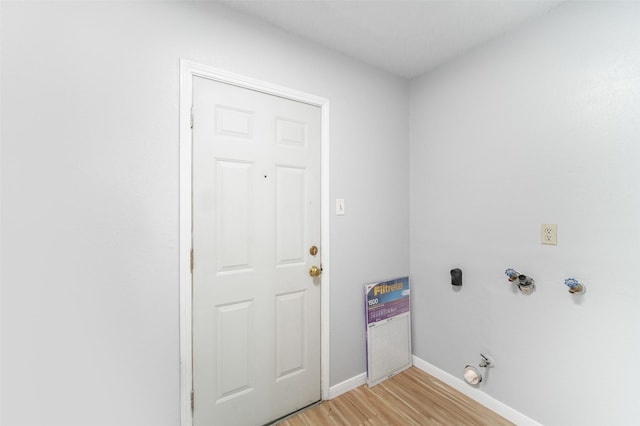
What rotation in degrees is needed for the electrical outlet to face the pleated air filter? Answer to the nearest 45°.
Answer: approximately 90° to its right

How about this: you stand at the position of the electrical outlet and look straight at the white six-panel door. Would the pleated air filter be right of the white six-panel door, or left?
right

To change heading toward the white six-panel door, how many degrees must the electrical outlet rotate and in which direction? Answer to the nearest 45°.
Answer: approximately 45° to its right

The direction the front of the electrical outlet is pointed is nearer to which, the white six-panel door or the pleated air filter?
the white six-panel door
